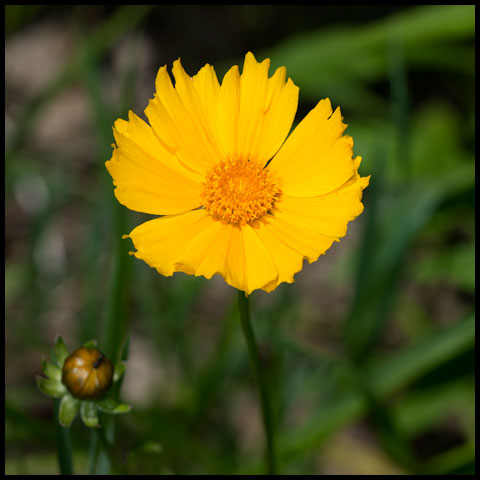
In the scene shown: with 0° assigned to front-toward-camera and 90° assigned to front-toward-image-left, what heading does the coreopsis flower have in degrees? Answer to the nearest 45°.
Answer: approximately 0°
